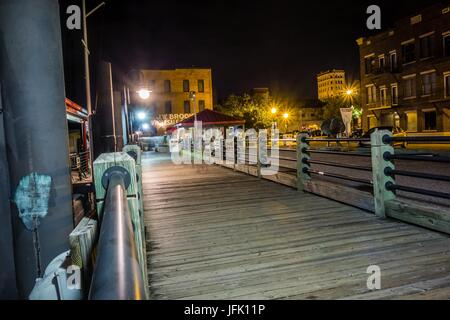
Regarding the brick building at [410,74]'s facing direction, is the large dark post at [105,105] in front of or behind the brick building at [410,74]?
in front

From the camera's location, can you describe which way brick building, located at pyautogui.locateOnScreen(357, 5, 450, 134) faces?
facing the viewer and to the left of the viewer

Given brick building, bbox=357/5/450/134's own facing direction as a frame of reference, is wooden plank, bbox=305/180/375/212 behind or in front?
in front

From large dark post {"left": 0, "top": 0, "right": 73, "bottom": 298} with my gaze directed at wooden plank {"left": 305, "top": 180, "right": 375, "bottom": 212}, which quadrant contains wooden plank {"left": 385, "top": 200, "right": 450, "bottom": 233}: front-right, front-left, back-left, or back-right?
front-right

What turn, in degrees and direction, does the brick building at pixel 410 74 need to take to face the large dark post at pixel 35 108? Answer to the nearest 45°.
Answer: approximately 45° to its left

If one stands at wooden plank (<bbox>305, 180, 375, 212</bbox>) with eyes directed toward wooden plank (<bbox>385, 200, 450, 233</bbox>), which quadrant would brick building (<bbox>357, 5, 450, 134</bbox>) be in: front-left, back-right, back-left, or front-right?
back-left

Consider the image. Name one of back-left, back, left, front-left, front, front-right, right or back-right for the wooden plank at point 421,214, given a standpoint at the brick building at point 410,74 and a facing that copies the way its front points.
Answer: front-left
